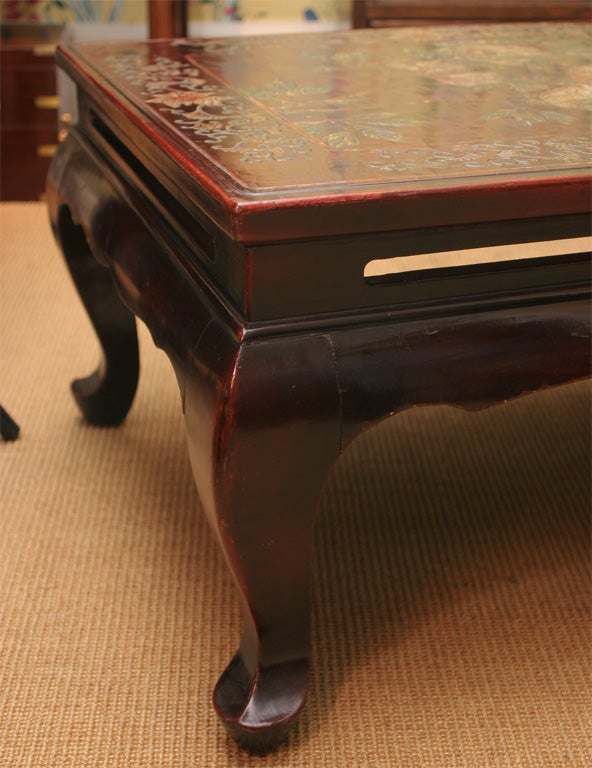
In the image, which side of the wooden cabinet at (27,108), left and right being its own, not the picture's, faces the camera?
front

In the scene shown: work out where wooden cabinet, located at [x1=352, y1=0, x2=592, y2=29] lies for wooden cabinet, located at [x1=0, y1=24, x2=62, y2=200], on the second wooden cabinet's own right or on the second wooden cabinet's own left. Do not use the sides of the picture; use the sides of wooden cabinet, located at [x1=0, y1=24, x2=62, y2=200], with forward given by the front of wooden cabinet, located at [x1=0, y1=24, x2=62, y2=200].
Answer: on the second wooden cabinet's own left

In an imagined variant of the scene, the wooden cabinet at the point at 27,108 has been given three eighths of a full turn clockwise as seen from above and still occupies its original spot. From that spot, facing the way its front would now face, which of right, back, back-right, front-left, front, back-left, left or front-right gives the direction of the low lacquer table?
back-left
